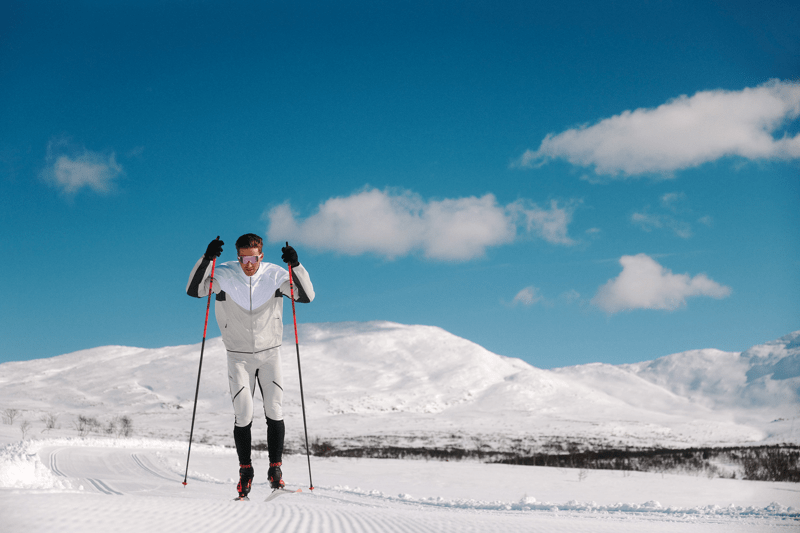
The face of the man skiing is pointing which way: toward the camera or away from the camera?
toward the camera

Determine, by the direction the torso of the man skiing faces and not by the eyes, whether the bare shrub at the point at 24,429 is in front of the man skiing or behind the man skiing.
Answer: behind

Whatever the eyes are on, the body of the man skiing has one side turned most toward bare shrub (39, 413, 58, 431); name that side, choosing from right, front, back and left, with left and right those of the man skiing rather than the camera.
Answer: back

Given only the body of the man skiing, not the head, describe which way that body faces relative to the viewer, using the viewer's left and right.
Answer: facing the viewer
